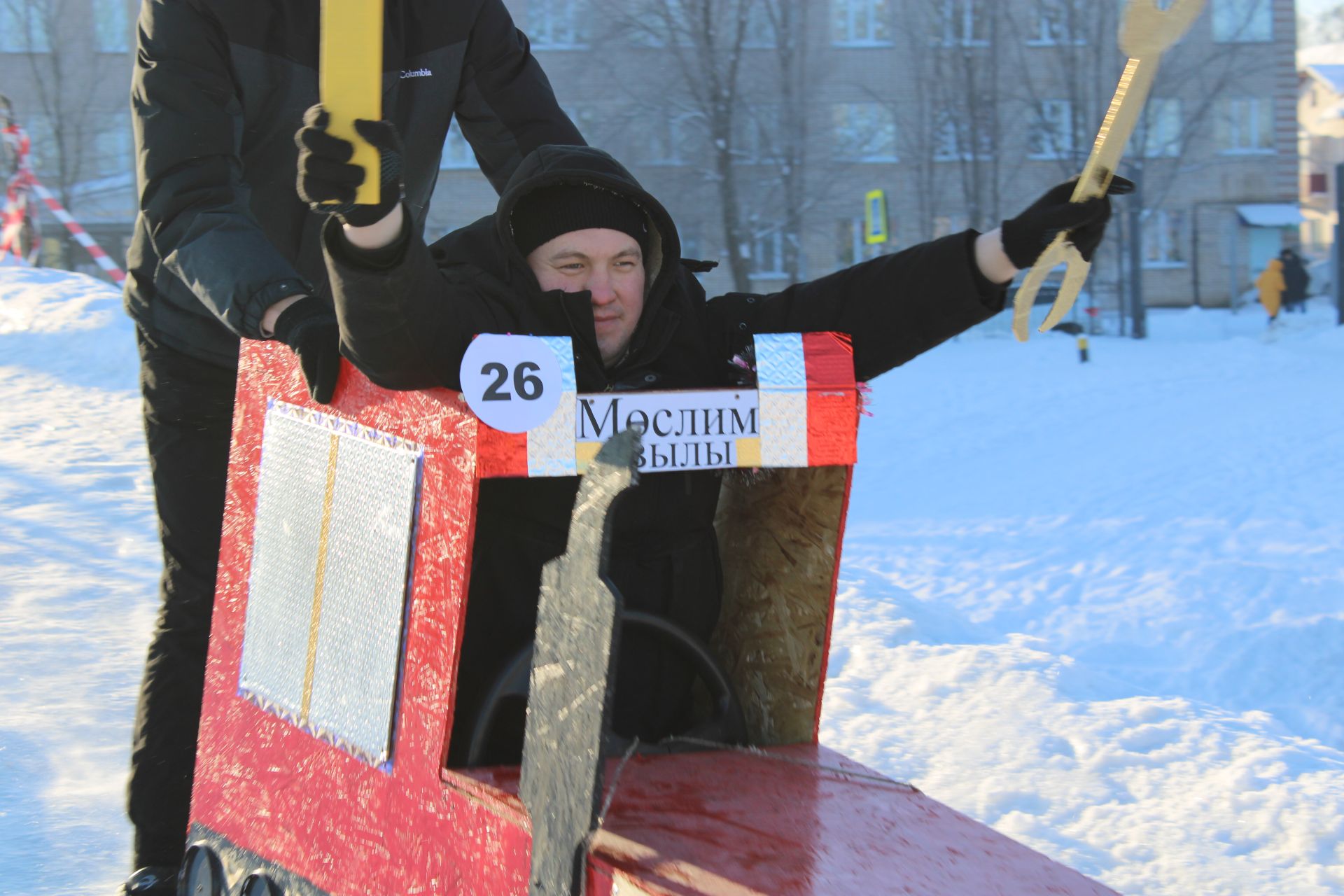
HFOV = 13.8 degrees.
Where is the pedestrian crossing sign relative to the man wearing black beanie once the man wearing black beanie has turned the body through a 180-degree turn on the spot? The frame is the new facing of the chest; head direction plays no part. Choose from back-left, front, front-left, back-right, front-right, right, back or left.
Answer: front-right

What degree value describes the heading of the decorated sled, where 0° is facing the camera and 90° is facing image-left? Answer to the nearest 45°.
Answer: approximately 315°

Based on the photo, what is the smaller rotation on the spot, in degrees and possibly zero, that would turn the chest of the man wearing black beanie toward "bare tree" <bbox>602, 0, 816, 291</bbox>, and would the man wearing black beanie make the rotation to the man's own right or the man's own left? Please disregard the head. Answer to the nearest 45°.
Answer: approximately 135° to the man's own left

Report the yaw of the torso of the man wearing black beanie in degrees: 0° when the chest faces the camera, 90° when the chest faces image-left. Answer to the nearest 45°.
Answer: approximately 315°

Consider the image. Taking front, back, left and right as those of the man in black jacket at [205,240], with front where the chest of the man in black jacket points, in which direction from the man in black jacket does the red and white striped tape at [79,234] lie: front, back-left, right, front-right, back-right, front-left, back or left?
back-left

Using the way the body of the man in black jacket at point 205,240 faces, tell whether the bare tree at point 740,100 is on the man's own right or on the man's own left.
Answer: on the man's own left
